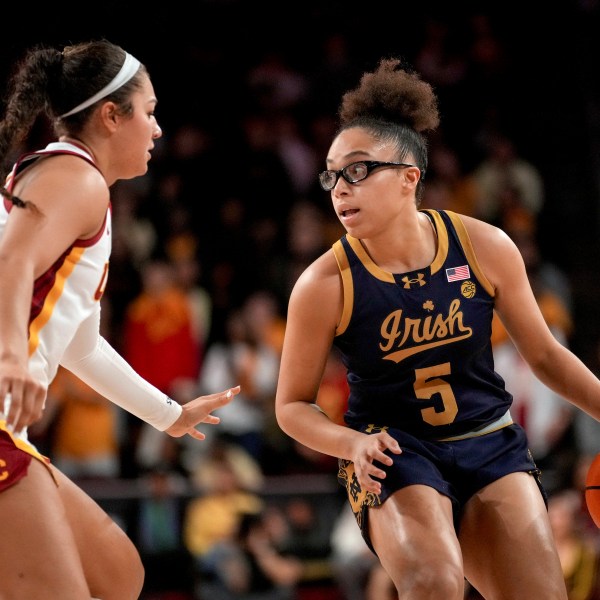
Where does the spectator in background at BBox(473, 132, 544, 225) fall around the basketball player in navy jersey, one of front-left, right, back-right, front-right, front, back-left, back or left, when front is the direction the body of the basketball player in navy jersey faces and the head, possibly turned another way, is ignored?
back

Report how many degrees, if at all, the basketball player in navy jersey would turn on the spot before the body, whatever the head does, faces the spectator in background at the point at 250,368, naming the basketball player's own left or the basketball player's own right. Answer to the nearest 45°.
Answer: approximately 180°

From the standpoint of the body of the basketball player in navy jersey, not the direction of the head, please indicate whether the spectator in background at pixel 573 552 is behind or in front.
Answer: behind

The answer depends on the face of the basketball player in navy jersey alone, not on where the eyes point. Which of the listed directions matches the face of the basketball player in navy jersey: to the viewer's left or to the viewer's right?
to the viewer's left

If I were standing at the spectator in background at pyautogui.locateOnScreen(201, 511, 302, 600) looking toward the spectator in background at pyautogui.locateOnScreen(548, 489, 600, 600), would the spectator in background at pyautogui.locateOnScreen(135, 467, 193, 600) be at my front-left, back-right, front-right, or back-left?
back-left
